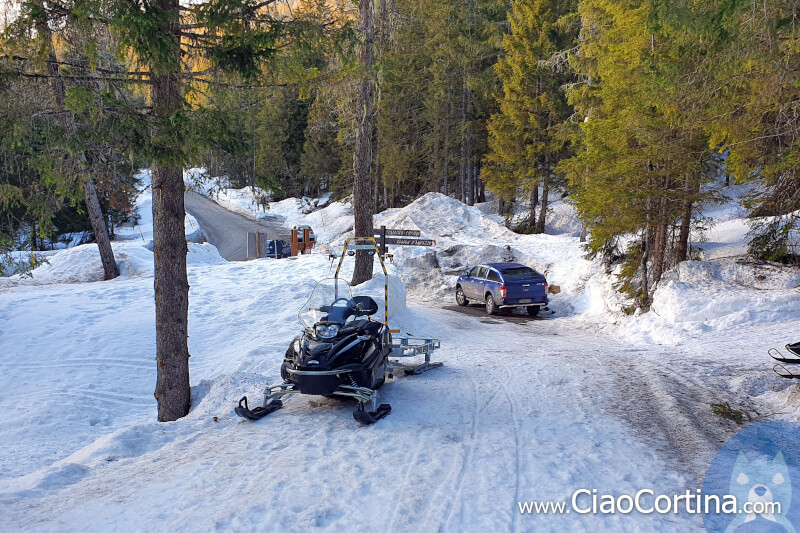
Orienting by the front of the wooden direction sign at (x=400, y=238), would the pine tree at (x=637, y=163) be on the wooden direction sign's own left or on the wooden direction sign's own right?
on the wooden direction sign's own left

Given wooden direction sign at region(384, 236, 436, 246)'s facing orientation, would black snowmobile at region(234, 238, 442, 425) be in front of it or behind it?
in front

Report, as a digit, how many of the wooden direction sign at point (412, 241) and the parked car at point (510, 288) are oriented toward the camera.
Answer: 1

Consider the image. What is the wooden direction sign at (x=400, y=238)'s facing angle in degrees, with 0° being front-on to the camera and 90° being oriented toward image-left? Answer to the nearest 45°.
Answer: approximately 0°

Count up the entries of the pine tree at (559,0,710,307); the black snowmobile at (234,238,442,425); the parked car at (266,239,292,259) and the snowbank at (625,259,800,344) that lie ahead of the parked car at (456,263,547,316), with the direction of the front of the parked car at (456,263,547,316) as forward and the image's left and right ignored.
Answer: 1

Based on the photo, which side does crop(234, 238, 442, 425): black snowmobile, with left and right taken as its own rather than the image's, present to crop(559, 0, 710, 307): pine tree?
back

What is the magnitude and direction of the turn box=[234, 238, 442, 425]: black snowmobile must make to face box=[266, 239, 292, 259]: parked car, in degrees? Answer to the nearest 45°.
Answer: approximately 135° to its right

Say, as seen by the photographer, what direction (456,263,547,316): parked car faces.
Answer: facing away from the viewer and to the left of the viewer

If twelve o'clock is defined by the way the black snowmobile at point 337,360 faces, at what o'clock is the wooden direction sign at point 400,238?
The wooden direction sign is roughly at 5 o'clock from the black snowmobile.

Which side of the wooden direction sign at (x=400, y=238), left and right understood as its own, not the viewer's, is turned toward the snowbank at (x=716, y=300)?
left

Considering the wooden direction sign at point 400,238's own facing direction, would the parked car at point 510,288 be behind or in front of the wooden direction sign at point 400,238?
behind
